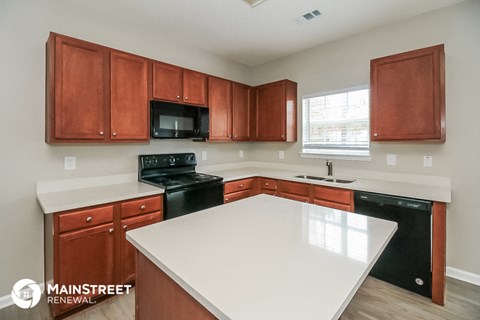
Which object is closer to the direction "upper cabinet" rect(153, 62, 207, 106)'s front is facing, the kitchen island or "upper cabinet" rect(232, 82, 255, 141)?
the kitchen island

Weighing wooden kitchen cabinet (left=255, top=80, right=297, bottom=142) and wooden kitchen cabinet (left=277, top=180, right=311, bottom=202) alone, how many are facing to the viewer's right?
0

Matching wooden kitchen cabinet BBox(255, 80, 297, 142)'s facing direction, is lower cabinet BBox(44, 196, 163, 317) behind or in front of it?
in front

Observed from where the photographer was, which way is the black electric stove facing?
facing the viewer and to the right of the viewer

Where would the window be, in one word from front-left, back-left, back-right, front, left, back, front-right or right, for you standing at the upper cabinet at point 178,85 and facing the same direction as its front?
front-left

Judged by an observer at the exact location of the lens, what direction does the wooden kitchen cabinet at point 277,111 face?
facing the viewer and to the left of the viewer
